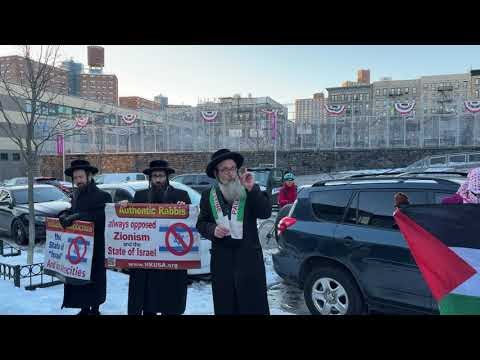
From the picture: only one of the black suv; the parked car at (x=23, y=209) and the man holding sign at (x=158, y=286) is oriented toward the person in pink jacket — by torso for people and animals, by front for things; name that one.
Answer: the parked car

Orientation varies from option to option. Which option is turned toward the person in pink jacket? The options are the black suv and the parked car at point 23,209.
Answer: the parked car

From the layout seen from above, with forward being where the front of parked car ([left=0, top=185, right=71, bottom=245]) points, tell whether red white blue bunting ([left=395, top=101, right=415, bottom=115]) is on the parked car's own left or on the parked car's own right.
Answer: on the parked car's own left

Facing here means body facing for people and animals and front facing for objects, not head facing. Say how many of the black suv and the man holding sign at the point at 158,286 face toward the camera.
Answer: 1

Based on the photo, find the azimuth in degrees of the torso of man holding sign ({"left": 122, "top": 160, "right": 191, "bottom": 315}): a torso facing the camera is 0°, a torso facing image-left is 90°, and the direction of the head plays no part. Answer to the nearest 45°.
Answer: approximately 0°

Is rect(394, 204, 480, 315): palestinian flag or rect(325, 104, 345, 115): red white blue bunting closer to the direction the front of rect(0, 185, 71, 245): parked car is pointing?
the palestinian flag

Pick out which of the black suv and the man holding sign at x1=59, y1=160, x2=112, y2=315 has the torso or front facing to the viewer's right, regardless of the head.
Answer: the black suv

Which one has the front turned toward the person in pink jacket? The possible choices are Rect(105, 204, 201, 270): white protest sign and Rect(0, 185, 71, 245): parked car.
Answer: the parked car

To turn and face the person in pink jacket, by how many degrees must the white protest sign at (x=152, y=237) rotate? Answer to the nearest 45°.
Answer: approximately 135° to its left

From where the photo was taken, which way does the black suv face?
to the viewer's right

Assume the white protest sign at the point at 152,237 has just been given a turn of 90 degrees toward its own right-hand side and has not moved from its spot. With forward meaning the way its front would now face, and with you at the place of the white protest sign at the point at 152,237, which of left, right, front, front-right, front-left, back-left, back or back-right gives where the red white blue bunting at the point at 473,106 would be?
back-right
